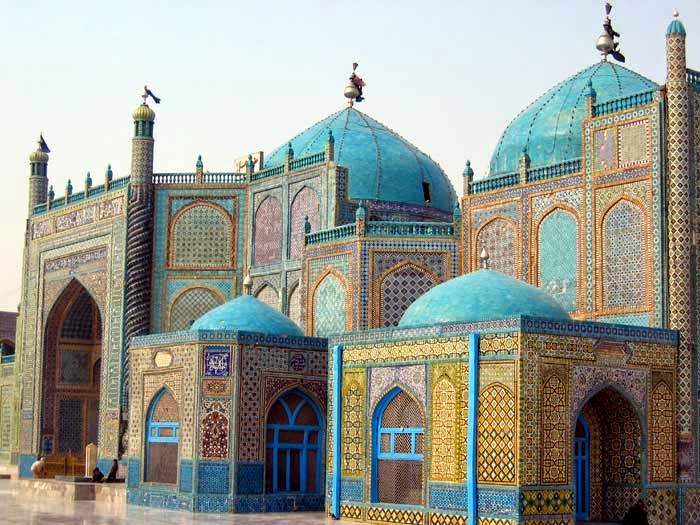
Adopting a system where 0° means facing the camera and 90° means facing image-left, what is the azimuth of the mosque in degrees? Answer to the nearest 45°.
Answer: approximately 45°
